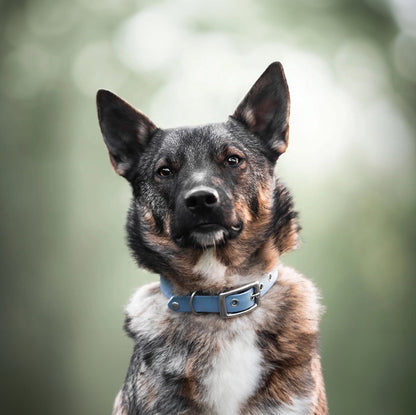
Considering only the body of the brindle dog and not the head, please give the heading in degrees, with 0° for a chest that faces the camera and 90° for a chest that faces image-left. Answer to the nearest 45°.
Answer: approximately 0°
